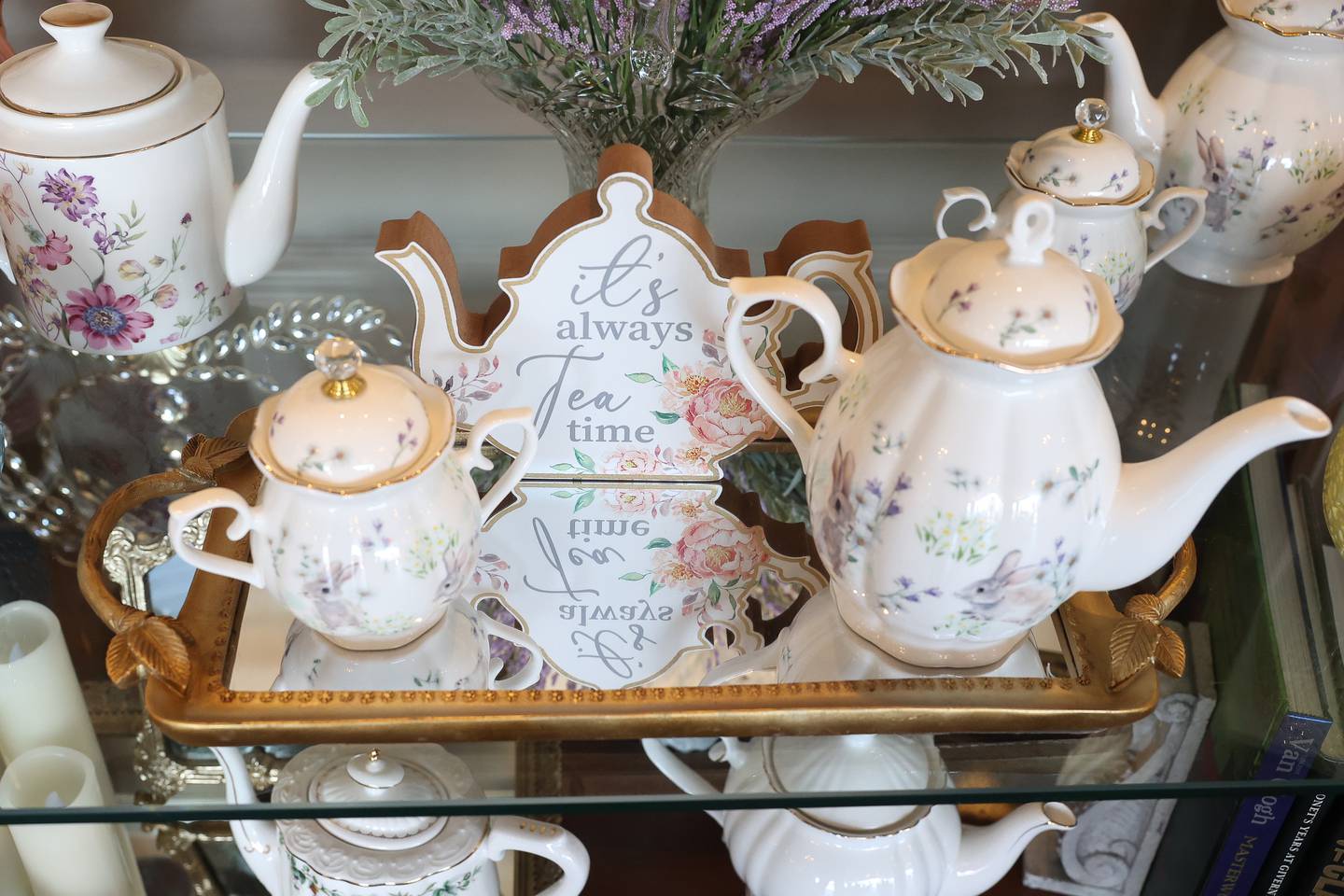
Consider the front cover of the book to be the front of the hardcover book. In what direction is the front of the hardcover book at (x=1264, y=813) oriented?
to the viewer's right

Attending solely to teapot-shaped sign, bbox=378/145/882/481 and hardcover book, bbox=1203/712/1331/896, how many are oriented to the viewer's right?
1

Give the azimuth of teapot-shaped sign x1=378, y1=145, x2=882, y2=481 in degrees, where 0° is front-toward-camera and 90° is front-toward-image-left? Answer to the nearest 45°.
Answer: approximately 0°

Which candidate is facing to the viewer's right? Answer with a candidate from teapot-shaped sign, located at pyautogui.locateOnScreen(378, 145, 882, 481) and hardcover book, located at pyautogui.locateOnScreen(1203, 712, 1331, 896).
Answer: the hardcover book
